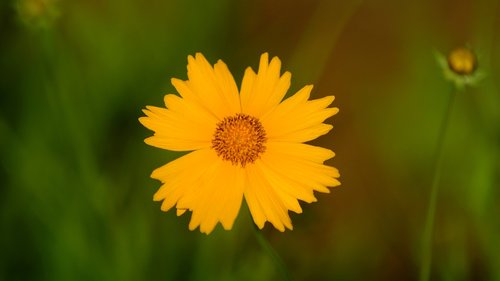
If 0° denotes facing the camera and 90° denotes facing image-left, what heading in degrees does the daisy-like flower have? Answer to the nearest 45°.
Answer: approximately 0°

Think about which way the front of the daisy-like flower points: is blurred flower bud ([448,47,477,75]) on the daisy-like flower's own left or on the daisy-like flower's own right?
on the daisy-like flower's own left
